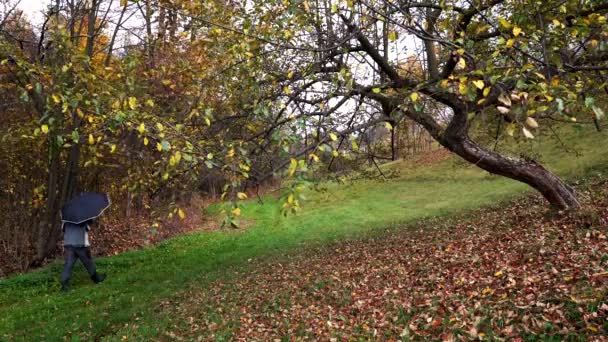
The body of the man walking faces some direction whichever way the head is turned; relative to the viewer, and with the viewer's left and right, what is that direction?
facing away from the viewer and to the right of the viewer

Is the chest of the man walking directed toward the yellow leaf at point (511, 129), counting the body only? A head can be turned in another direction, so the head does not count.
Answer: no
